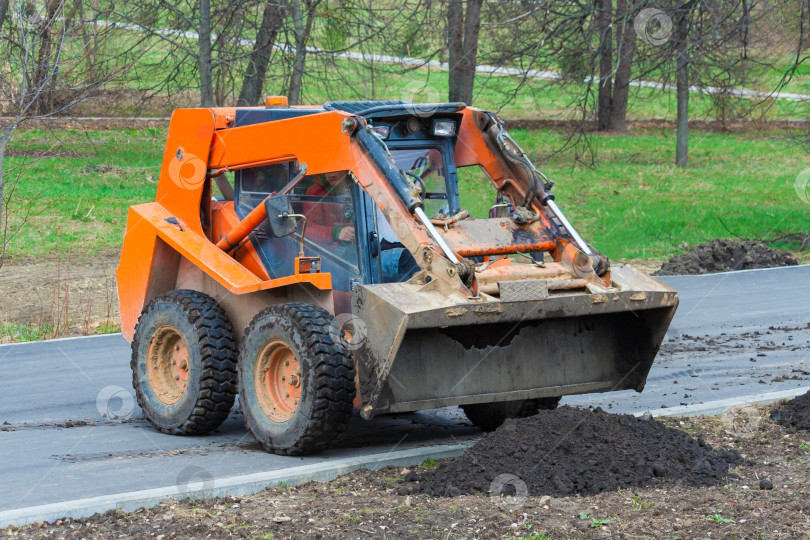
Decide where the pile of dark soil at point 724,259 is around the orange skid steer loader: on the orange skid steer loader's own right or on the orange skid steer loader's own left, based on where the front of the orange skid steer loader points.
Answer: on the orange skid steer loader's own left

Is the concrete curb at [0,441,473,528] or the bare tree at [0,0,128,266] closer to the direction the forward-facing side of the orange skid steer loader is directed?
the concrete curb

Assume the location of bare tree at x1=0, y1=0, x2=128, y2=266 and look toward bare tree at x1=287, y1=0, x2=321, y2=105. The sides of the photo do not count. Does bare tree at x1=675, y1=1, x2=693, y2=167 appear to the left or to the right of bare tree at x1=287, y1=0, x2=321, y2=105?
right

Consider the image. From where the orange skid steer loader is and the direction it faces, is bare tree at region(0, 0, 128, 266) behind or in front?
behind

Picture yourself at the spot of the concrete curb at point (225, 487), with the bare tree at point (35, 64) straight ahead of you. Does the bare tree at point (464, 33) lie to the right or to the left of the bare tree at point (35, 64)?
right

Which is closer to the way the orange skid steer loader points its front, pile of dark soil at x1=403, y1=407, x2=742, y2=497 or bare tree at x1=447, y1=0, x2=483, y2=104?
the pile of dark soil

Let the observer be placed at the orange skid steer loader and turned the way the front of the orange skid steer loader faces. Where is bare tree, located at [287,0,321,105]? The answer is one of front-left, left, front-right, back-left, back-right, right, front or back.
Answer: back-left

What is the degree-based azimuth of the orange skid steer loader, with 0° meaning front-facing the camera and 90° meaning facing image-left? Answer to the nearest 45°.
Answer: approximately 315°

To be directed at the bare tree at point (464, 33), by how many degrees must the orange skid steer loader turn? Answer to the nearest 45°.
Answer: approximately 135° to its left

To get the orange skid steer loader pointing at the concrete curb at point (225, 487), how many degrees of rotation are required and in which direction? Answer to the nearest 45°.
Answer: approximately 90° to its right

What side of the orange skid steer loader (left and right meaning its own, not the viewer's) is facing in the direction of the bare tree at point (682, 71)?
left

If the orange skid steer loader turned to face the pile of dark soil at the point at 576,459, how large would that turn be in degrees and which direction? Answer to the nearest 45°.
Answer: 0° — it already faces it
